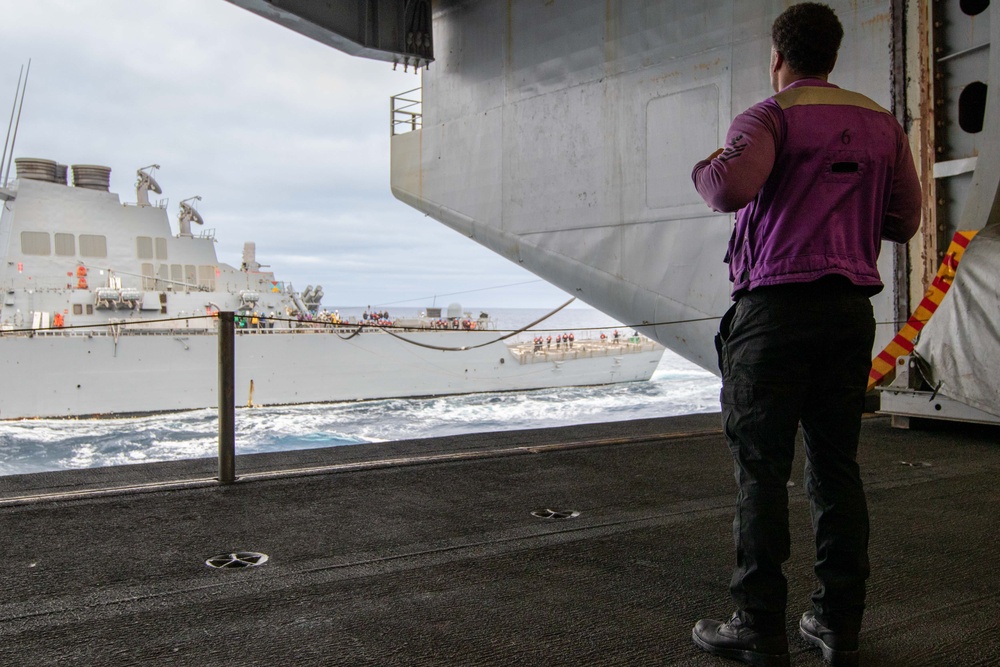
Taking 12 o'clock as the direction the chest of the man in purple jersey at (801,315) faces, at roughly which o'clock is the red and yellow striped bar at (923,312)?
The red and yellow striped bar is roughly at 2 o'clock from the man in purple jersey.

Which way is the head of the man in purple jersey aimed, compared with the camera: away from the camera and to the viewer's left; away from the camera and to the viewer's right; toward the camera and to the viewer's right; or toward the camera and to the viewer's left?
away from the camera and to the viewer's left

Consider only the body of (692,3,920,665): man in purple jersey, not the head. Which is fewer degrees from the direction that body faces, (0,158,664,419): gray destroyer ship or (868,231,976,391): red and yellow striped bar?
the gray destroyer ship

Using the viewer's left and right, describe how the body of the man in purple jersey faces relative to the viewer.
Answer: facing away from the viewer and to the left of the viewer

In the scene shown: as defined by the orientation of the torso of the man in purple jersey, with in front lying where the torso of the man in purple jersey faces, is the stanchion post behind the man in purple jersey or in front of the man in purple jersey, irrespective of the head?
in front

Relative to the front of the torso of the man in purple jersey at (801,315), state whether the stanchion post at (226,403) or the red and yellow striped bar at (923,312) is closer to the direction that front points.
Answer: the stanchion post

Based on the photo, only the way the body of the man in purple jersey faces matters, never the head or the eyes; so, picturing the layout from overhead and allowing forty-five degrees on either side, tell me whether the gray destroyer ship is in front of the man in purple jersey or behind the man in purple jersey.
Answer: in front
